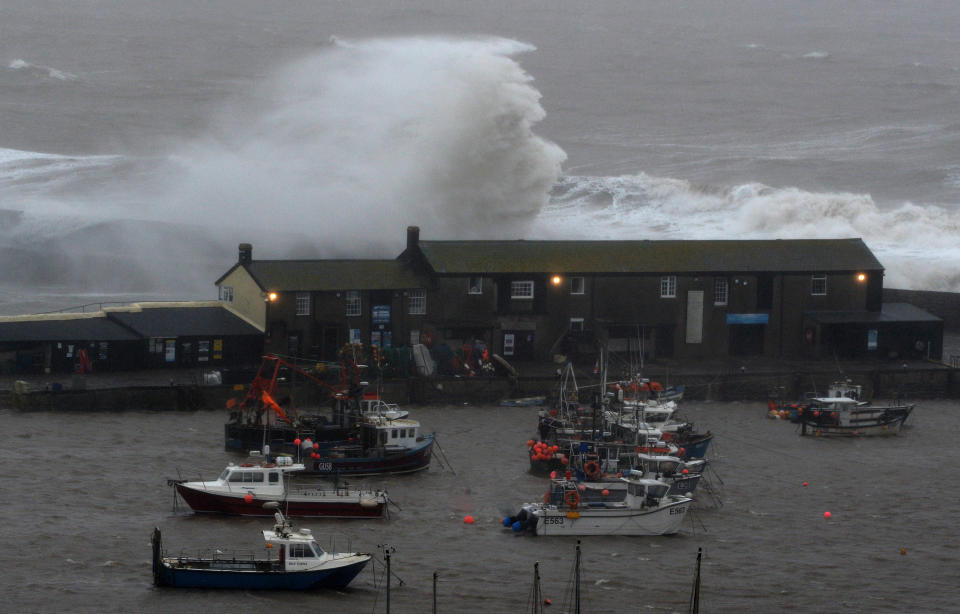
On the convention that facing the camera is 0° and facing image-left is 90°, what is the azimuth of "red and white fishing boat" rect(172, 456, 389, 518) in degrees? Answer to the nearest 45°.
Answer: approximately 90°

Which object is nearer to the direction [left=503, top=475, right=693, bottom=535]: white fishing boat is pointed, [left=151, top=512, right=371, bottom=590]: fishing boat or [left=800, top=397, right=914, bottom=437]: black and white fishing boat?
the black and white fishing boat

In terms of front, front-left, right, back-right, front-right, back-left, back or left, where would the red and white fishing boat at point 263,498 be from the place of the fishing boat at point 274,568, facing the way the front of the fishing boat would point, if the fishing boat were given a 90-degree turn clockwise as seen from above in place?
back

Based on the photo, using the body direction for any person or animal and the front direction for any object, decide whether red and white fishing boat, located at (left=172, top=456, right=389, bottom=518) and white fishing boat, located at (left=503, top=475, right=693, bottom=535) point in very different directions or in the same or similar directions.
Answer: very different directions

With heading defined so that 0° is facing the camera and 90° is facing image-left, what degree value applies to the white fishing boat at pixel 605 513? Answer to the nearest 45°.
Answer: approximately 270°

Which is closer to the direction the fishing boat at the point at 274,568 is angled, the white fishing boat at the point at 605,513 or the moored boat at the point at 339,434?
the white fishing boat

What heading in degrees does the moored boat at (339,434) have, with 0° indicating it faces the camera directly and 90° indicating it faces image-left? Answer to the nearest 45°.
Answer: approximately 270°

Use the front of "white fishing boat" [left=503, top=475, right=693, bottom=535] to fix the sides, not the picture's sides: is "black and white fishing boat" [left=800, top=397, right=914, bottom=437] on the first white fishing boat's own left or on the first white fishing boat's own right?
on the first white fishing boat's own left

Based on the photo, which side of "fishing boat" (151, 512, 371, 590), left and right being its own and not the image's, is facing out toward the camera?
right

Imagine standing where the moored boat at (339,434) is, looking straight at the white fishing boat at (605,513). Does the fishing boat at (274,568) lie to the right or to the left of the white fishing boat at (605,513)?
right

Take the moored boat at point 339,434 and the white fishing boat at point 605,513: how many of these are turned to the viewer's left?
0
